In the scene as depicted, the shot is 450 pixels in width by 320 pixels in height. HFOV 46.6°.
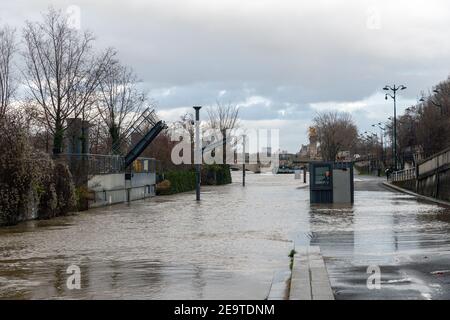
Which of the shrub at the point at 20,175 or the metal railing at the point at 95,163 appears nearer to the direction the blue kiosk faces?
the shrub

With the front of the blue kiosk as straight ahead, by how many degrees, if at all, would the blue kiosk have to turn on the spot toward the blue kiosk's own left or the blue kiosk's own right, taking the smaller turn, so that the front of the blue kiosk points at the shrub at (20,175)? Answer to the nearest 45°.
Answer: approximately 45° to the blue kiosk's own right

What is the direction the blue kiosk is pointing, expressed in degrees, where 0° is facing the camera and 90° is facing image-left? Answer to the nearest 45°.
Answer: approximately 0°

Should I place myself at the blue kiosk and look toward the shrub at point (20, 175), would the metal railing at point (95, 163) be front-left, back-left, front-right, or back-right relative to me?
front-right

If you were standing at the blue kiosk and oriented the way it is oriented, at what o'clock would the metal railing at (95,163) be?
The metal railing is roughly at 3 o'clock from the blue kiosk.

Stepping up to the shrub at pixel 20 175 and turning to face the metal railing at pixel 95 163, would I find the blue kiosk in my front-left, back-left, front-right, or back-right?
front-right
